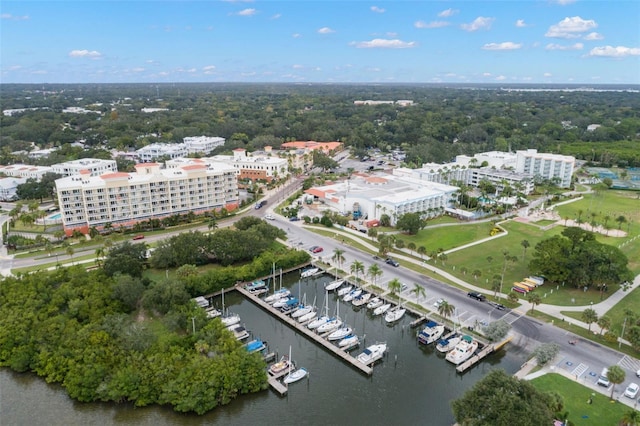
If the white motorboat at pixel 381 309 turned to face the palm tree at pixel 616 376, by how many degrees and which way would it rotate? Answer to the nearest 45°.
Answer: approximately 90° to its right

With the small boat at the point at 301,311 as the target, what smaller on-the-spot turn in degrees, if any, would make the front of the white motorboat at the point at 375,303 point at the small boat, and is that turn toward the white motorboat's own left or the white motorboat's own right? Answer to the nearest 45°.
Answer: approximately 45° to the white motorboat's own right

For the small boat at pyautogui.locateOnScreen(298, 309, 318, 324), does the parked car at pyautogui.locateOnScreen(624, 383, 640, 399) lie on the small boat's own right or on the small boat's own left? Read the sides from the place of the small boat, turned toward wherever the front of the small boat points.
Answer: on the small boat's own right

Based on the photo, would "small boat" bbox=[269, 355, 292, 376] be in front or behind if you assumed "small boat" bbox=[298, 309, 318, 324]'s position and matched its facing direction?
behind

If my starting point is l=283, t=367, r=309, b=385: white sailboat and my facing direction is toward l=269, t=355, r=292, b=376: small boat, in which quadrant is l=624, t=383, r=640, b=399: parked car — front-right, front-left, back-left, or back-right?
back-right

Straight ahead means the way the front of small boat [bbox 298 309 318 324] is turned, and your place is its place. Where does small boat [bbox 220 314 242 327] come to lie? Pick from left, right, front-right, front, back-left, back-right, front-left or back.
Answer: back-left

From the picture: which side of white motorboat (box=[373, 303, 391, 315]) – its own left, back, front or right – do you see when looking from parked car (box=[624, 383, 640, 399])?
right
